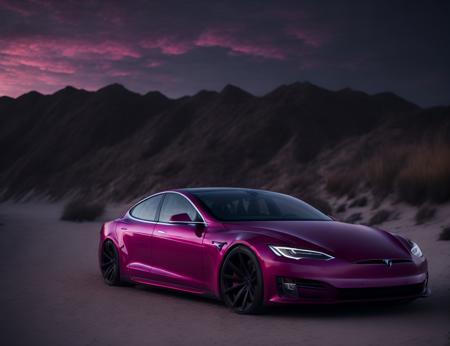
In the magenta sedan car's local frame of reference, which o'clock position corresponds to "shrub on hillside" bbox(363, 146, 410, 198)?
The shrub on hillside is roughly at 8 o'clock from the magenta sedan car.

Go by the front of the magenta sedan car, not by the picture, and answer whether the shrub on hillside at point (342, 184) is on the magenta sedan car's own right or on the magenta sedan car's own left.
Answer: on the magenta sedan car's own left

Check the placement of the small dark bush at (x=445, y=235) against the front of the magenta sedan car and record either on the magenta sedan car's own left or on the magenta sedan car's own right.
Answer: on the magenta sedan car's own left

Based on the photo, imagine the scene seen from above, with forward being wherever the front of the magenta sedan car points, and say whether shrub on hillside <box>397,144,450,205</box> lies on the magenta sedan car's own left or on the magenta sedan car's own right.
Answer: on the magenta sedan car's own left

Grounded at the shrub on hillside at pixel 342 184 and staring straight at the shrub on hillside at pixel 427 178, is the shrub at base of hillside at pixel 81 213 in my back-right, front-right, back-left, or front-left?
back-right

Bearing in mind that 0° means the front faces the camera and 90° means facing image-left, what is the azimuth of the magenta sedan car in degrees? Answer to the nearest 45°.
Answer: approximately 315°

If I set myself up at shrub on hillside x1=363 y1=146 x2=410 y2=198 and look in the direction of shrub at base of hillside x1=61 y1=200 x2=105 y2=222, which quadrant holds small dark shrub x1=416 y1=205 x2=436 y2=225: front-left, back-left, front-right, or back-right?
back-left
